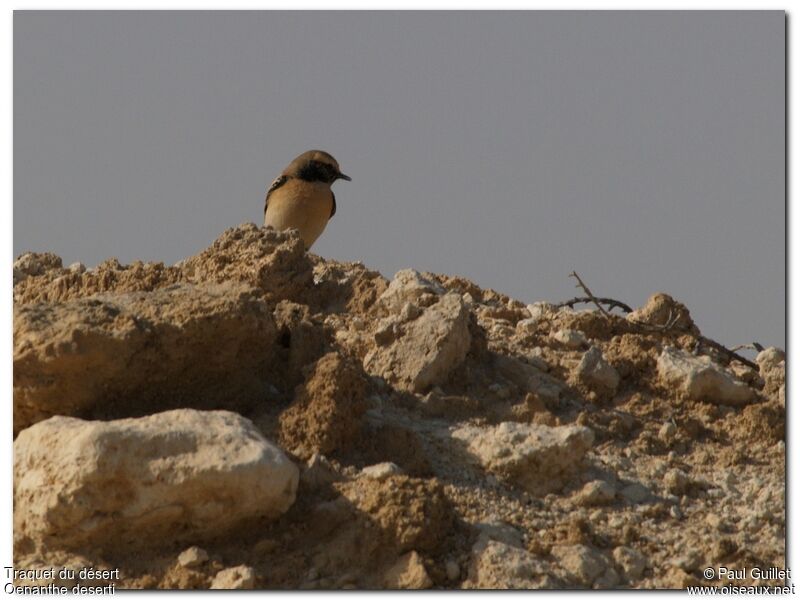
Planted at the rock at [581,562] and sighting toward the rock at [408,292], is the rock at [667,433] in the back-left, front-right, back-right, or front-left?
front-right

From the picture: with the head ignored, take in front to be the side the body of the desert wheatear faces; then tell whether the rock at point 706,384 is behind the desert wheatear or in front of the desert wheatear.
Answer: in front

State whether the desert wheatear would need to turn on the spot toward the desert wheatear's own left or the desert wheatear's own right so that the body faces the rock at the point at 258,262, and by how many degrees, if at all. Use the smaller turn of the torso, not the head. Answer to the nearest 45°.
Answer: approximately 45° to the desert wheatear's own right

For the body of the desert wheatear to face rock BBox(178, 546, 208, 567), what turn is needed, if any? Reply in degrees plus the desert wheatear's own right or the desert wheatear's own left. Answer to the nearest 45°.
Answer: approximately 45° to the desert wheatear's own right

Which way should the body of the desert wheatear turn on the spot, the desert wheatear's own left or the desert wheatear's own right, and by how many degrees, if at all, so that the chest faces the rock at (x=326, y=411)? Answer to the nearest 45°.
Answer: approximately 45° to the desert wheatear's own right

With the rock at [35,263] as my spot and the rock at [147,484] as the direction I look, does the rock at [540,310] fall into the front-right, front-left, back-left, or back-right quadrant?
front-left

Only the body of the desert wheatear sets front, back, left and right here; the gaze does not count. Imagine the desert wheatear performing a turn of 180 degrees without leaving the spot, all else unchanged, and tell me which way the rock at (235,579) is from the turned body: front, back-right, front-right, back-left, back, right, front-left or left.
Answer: back-left

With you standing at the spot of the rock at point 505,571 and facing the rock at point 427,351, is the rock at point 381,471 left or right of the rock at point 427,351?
left

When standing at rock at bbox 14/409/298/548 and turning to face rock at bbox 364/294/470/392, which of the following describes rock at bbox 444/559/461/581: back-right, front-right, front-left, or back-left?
front-right

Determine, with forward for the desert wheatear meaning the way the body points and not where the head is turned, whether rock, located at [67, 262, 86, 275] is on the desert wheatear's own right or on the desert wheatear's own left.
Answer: on the desert wheatear's own right

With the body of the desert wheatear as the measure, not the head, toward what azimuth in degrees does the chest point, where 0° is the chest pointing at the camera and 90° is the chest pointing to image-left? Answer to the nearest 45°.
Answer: approximately 315°

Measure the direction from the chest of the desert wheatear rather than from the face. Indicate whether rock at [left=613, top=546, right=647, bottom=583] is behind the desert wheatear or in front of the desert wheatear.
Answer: in front

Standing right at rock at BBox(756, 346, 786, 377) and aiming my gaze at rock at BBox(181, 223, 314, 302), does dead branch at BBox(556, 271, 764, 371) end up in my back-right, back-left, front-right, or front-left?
front-right
